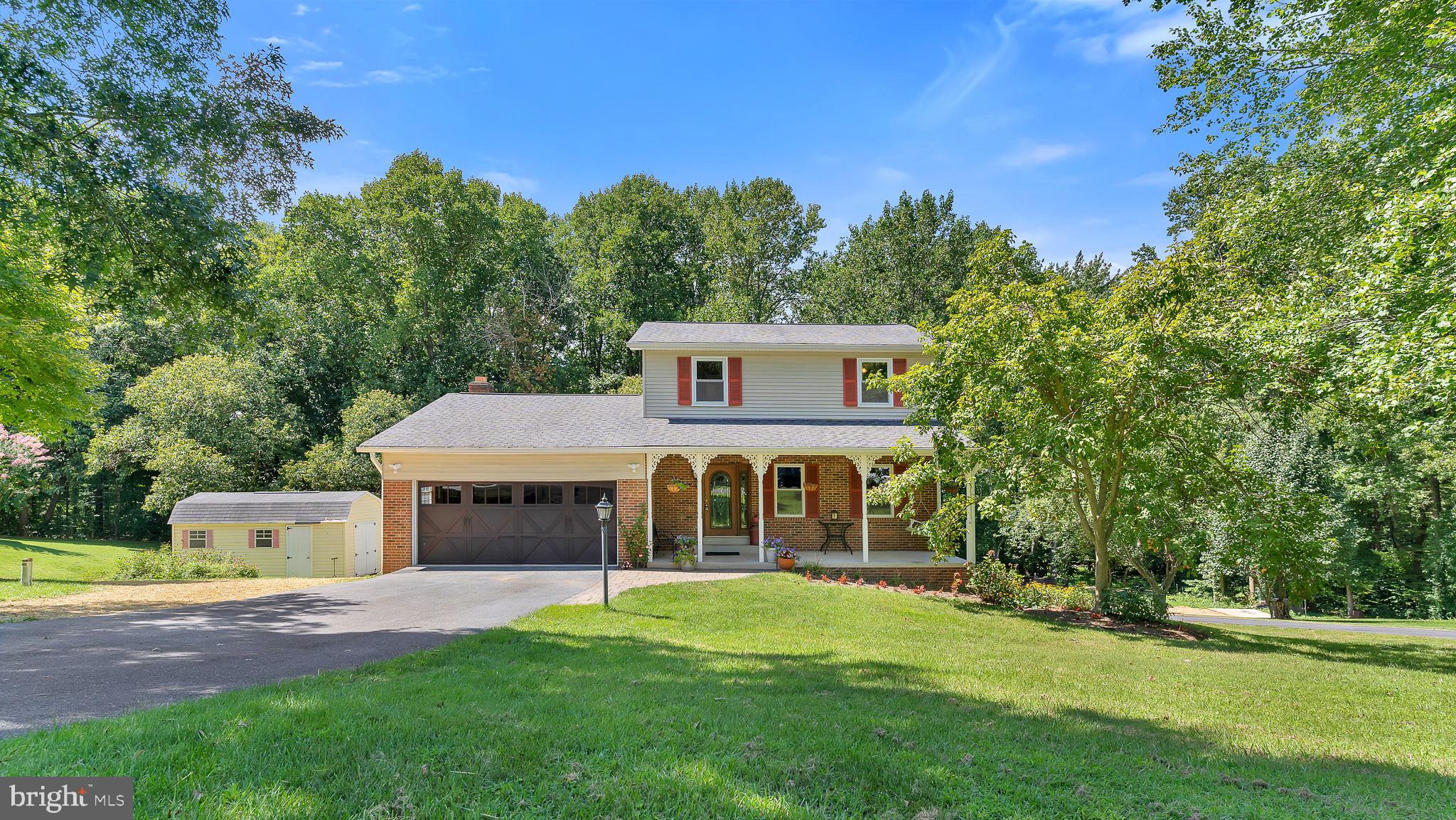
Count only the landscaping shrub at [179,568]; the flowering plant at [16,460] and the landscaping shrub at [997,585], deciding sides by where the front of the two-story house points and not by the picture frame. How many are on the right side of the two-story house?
2

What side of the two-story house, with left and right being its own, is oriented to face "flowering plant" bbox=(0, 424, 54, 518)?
right

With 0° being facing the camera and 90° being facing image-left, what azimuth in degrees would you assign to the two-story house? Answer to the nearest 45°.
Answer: approximately 0°

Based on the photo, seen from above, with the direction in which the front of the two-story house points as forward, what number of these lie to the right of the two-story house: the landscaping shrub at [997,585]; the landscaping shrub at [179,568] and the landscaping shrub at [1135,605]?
1

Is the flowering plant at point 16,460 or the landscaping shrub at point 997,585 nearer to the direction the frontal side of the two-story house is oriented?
the landscaping shrub

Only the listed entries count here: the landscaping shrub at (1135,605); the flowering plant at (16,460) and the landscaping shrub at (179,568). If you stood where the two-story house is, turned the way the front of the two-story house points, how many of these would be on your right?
2

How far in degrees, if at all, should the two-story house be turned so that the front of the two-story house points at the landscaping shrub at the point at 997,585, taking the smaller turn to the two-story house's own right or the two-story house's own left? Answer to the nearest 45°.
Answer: approximately 45° to the two-story house's own left

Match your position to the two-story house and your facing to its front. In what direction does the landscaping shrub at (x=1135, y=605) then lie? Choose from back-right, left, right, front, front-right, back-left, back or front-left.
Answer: front-left

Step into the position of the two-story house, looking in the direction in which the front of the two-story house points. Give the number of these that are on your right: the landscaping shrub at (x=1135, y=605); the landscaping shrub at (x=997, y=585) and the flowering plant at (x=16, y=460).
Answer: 1

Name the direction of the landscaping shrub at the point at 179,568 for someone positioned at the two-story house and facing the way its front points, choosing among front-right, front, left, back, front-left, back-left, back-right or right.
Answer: right
